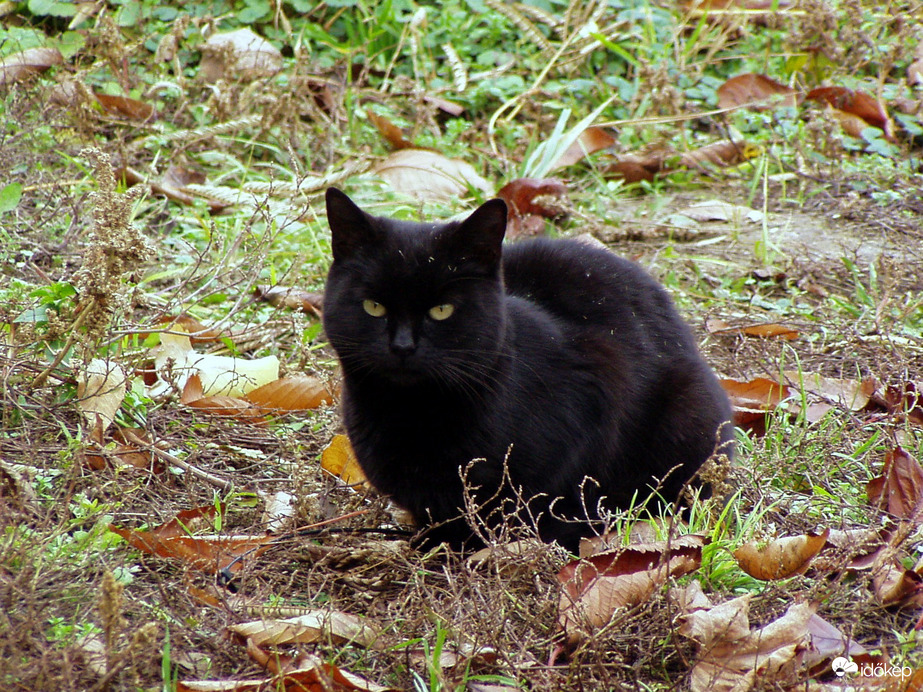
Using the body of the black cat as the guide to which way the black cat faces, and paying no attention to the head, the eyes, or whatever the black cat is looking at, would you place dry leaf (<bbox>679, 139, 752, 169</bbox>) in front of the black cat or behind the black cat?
behind

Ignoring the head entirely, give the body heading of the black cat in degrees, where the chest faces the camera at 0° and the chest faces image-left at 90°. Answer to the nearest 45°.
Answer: approximately 45°

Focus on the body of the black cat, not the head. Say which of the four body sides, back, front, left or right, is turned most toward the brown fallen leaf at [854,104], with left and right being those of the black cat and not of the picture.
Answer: back

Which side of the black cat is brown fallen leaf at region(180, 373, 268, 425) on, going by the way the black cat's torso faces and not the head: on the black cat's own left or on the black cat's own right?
on the black cat's own right

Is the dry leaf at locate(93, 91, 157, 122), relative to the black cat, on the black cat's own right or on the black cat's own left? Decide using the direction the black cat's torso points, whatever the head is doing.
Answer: on the black cat's own right

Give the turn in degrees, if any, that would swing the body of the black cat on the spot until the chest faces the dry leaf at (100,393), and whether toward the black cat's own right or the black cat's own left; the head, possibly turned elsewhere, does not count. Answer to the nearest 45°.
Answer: approximately 45° to the black cat's own right

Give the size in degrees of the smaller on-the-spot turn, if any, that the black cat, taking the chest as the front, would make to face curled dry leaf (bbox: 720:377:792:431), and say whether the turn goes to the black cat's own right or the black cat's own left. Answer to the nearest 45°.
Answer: approximately 180°

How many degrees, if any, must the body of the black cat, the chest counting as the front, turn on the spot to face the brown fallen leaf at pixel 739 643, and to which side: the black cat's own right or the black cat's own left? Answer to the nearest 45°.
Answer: approximately 90° to the black cat's own left
